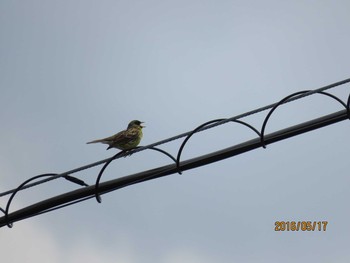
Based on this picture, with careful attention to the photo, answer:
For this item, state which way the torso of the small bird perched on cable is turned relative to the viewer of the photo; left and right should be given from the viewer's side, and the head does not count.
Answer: facing to the right of the viewer
